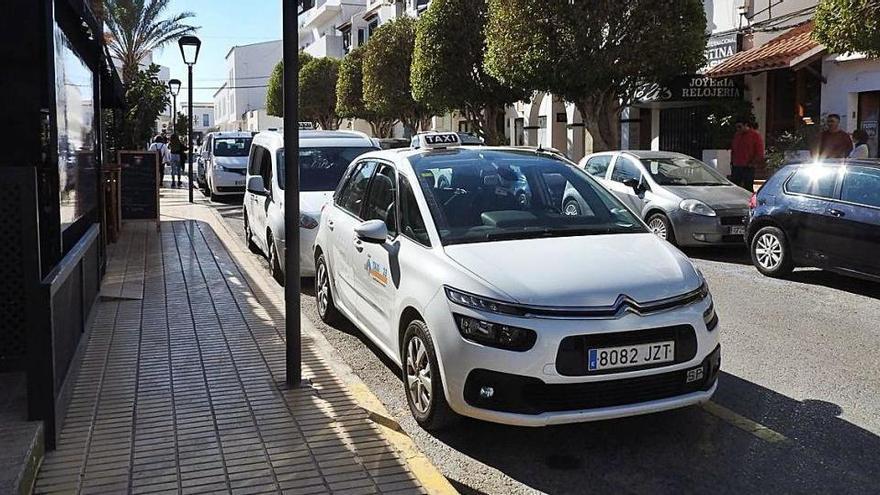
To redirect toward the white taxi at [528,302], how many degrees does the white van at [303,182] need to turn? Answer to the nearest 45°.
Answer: approximately 45° to its right

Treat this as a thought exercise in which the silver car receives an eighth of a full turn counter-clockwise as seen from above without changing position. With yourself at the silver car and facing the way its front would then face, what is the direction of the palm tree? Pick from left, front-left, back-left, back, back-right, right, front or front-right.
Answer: back-left

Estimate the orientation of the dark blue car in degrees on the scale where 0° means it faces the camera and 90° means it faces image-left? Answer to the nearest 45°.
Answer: approximately 315°

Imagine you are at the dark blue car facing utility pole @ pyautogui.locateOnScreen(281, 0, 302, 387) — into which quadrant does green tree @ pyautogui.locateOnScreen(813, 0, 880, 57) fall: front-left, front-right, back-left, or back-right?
back-right

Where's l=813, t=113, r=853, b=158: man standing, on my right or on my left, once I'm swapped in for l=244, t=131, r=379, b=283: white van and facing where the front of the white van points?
on my left

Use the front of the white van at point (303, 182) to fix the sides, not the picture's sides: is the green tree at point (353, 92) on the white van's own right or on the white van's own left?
on the white van's own left

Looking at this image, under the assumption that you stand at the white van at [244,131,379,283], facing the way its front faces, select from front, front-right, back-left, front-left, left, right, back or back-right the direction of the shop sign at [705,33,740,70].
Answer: left

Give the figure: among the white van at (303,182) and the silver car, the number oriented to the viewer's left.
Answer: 0

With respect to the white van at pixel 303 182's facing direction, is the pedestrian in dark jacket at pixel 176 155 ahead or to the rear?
to the rear

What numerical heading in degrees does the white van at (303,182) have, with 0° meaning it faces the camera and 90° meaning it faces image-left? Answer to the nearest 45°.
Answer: approximately 315°

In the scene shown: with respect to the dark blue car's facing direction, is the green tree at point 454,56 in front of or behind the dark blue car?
behind

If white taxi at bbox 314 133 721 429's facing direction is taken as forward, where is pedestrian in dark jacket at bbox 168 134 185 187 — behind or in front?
behind
